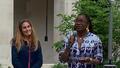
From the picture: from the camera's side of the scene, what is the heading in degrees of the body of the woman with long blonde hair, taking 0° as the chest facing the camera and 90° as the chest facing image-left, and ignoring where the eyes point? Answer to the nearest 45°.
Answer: approximately 0°

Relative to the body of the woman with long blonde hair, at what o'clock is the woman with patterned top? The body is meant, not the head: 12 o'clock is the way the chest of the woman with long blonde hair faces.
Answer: The woman with patterned top is roughly at 10 o'clock from the woman with long blonde hair.

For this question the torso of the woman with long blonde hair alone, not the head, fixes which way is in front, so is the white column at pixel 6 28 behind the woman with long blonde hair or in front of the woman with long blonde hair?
behind

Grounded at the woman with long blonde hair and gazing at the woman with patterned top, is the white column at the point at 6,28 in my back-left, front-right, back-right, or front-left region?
back-left
